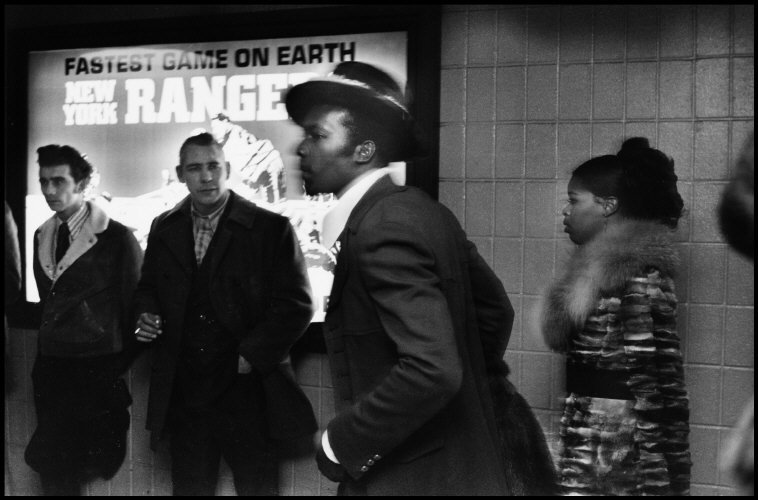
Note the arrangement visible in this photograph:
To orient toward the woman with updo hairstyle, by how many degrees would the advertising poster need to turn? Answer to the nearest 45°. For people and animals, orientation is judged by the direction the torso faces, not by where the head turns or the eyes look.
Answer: approximately 45° to its left

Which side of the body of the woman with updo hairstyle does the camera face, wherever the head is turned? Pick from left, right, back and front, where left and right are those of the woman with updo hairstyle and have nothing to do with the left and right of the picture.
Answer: left

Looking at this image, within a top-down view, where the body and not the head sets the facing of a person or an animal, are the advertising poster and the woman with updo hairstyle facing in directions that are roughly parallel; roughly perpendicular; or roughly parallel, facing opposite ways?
roughly perpendicular

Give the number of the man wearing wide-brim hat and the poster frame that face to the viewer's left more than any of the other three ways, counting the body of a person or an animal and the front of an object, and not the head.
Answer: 1

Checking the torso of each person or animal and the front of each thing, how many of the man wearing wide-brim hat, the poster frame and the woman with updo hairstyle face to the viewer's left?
2

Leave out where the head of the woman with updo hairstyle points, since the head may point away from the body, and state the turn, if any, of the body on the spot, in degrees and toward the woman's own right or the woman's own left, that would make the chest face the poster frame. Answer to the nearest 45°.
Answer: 0° — they already face it

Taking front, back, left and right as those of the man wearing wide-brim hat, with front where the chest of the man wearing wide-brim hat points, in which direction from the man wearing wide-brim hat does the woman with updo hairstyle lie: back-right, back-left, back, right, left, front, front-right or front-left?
back-right

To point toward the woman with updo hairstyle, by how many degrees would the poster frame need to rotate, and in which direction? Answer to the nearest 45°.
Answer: approximately 45° to its left

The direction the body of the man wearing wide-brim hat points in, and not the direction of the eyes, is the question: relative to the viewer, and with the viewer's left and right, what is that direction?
facing to the left of the viewer

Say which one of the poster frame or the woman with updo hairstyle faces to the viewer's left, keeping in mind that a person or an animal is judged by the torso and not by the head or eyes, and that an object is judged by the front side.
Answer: the woman with updo hairstyle

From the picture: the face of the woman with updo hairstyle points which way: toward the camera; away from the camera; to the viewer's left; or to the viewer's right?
to the viewer's left

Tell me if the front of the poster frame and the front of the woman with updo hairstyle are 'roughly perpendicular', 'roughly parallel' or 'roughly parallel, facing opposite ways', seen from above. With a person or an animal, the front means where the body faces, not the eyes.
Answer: roughly perpendicular

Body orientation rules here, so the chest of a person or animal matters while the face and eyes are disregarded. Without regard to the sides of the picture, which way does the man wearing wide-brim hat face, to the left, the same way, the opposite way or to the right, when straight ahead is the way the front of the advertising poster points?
to the right

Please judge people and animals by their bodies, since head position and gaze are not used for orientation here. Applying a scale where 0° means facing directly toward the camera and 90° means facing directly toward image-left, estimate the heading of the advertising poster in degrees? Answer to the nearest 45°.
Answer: approximately 0°
